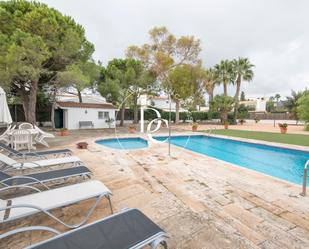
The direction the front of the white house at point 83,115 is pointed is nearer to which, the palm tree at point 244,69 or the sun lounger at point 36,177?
the sun lounger

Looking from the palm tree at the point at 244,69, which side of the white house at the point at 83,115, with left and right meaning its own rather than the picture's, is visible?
left

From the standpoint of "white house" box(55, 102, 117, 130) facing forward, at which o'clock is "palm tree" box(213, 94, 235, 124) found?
The palm tree is roughly at 9 o'clock from the white house.

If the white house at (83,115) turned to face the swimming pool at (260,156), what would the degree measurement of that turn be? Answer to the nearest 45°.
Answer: approximately 45° to its left

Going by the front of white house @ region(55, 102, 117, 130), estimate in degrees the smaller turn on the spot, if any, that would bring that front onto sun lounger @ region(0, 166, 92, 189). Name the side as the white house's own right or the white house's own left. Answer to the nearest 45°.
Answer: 0° — it already faces it

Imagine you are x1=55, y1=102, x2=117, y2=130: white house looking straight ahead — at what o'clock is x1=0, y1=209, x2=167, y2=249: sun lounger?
The sun lounger is roughly at 12 o'clock from the white house.

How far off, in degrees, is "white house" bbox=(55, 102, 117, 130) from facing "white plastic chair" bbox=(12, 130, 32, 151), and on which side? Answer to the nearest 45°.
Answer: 0° — it already faces it

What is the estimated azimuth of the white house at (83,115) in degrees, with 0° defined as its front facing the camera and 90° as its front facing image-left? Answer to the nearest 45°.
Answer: approximately 0°

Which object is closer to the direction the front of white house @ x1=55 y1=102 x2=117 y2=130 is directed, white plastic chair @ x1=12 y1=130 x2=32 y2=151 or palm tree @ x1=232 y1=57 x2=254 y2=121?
the white plastic chair
